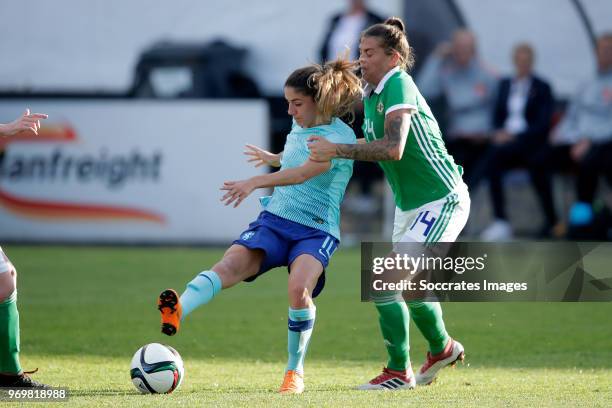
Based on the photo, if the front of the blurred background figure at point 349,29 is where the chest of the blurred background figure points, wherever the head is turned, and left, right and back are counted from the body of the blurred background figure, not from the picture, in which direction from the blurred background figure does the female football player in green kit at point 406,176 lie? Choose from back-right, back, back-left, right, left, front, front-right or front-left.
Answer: front-left

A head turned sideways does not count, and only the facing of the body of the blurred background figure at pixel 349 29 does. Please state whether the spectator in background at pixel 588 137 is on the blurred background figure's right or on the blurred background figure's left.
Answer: on the blurred background figure's left

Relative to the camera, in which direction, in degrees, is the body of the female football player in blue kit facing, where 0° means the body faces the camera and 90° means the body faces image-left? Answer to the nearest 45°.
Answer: approximately 45°

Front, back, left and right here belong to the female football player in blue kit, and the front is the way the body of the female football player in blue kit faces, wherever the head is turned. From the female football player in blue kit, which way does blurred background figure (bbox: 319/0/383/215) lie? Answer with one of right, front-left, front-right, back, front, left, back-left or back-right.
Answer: back-right

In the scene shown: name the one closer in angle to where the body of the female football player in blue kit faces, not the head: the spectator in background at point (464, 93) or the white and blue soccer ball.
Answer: the white and blue soccer ball

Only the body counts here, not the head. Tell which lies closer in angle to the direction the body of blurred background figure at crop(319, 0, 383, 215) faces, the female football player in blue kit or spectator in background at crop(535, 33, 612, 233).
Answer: the female football player in blue kit

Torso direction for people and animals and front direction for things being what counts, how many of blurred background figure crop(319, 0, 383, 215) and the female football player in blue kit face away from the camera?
0

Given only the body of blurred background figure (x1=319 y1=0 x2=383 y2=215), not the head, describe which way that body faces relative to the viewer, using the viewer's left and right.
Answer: facing the viewer and to the left of the viewer

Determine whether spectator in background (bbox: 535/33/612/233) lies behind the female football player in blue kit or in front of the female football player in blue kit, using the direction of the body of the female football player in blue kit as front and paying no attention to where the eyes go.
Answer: behind
